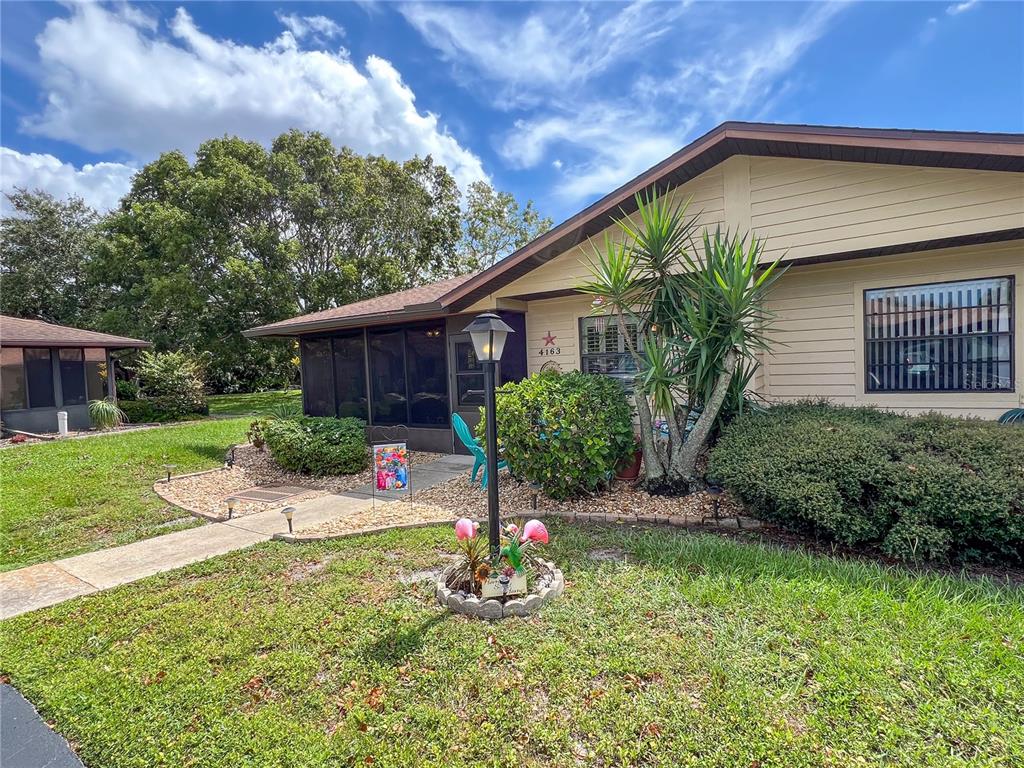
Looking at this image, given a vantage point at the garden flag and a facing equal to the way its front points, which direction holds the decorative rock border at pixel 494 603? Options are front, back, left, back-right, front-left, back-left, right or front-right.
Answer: front

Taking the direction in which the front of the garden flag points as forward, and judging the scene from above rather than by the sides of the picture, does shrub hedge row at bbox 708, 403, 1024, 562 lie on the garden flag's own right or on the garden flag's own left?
on the garden flag's own left

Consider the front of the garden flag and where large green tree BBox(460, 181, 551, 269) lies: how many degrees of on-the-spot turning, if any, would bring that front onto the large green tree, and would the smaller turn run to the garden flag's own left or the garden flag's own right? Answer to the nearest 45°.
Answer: approximately 180°

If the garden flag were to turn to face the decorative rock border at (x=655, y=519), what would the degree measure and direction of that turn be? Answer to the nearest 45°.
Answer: approximately 45° to its left

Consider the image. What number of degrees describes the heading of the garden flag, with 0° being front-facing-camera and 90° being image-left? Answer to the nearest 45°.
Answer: approximately 0°

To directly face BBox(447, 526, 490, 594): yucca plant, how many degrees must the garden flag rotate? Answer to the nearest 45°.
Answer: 0° — it already faces it

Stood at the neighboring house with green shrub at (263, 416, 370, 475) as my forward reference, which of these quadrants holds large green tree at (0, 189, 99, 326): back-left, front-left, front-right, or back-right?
back-left

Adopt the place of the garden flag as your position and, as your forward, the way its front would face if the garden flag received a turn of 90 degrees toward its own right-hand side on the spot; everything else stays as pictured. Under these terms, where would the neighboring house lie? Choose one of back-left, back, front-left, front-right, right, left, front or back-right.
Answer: front-right

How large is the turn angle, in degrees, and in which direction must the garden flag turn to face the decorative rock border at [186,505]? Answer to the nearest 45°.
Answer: approximately 135° to its right

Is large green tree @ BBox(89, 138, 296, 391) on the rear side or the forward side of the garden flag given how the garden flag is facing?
on the rear side

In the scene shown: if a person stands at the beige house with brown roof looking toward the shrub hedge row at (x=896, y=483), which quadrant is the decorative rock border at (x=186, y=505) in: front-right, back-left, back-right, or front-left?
front-right

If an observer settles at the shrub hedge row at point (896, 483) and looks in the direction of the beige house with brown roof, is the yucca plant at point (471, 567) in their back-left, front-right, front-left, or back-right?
back-left

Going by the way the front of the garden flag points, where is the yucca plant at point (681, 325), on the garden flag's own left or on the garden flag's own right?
on the garden flag's own left

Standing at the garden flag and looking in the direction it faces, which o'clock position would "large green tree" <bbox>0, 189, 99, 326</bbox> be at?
The large green tree is roughly at 5 o'clock from the garden flag.

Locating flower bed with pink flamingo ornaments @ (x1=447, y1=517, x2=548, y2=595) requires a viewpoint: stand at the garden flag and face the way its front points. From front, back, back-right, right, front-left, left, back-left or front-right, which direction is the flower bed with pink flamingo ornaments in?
front

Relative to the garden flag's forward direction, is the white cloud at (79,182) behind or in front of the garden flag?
behind
